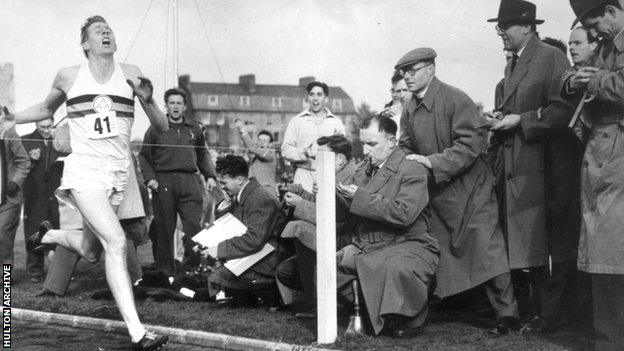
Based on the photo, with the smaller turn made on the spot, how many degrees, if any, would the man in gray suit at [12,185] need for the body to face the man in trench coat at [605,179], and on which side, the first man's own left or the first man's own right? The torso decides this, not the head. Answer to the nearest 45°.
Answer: approximately 45° to the first man's own left

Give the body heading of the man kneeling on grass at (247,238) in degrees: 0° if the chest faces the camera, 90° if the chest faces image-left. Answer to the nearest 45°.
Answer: approximately 90°

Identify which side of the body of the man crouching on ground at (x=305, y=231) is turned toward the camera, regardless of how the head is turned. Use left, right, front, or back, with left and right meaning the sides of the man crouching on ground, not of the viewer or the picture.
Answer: left

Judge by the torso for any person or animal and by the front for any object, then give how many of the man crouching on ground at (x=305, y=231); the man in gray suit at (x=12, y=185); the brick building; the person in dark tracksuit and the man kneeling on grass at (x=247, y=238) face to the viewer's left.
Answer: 2

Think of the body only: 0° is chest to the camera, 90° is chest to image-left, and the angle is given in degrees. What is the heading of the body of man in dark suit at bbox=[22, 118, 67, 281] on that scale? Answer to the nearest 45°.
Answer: approximately 315°

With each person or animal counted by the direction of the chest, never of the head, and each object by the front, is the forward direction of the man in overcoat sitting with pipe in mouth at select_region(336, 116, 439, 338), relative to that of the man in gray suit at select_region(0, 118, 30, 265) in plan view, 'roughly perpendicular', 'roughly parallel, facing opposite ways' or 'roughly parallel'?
roughly perpendicular

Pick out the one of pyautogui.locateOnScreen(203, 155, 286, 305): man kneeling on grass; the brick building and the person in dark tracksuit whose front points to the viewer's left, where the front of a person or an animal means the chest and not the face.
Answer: the man kneeling on grass
